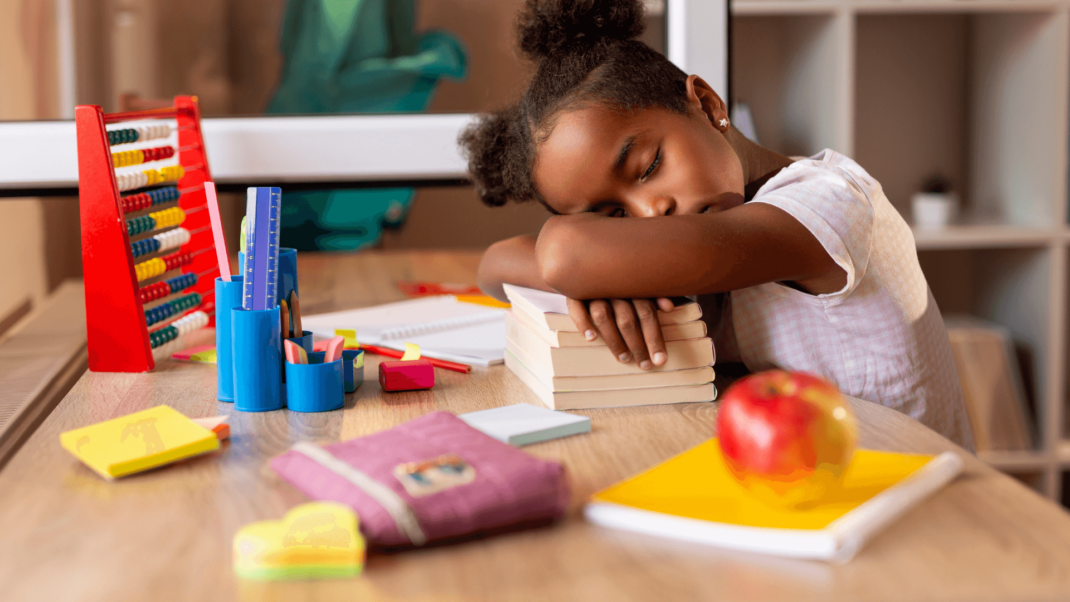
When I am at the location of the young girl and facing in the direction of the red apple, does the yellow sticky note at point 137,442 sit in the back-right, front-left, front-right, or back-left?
front-right

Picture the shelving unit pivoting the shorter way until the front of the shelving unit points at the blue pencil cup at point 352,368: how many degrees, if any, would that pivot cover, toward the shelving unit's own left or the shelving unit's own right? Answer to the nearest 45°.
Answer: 0° — it already faces it

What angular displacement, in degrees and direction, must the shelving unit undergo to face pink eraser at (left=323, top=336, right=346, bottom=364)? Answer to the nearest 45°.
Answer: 0° — it already faces it

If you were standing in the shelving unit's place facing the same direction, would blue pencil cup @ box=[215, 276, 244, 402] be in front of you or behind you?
in front

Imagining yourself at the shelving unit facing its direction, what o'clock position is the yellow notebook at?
The yellow notebook is roughly at 12 o'clock from the shelving unit.

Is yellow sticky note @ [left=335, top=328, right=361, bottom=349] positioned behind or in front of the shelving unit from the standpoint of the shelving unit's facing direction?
in front

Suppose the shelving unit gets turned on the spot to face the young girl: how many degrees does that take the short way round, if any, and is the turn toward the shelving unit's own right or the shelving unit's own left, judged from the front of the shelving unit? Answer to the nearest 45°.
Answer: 0° — it already faces them

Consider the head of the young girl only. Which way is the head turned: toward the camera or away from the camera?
toward the camera

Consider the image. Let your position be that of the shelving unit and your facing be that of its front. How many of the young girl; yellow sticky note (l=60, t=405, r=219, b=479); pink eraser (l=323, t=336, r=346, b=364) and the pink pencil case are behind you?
0

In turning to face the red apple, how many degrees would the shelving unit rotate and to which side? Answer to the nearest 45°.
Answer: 0° — it already faces it

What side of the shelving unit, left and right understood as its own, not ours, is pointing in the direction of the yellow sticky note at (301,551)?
front

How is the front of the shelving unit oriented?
toward the camera

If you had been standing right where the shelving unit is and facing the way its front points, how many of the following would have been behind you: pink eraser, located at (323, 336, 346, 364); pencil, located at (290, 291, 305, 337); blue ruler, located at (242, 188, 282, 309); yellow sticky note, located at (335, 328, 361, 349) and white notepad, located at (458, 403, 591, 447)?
0
